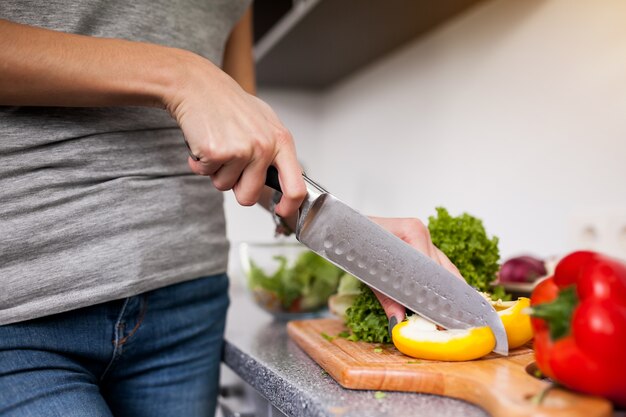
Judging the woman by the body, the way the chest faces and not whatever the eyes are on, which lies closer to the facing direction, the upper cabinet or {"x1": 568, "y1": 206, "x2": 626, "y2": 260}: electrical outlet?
the electrical outlet

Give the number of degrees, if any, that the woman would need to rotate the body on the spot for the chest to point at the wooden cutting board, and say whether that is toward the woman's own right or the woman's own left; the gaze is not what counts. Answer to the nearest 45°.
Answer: approximately 45° to the woman's own left

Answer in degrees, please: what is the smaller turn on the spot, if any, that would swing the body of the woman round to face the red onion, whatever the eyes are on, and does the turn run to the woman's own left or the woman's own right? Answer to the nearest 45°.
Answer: approximately 45° to the woman's own left

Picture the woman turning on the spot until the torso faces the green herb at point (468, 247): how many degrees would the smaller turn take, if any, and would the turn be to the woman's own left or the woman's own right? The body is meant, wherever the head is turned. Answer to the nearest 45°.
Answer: approximately 45° to the woman's own left

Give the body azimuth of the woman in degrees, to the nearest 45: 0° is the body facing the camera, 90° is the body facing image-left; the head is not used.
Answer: approximately 315°

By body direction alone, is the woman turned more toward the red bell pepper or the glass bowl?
the red bell pepper
